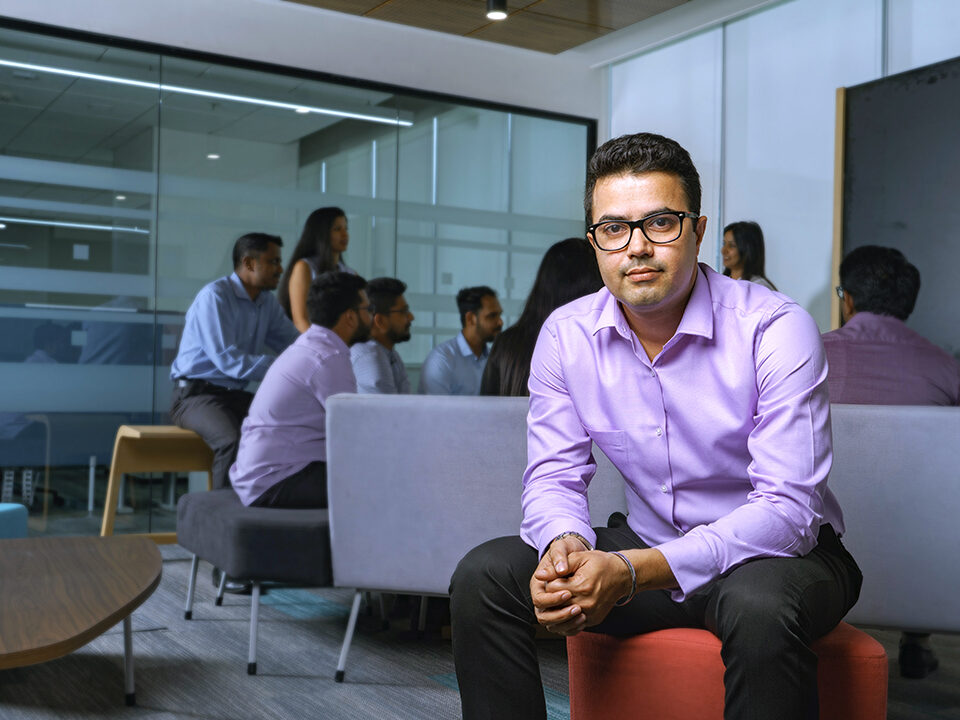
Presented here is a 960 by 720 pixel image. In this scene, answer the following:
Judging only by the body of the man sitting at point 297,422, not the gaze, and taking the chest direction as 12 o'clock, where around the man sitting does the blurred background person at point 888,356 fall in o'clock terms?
The blurred background person is roughly at 2 o'clock from the man sitting.

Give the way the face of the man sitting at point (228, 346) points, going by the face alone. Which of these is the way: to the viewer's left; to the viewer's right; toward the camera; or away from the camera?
to the viewer's right

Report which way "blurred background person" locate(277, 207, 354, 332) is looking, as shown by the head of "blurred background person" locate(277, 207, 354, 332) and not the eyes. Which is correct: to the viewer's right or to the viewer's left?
to the viewer's right

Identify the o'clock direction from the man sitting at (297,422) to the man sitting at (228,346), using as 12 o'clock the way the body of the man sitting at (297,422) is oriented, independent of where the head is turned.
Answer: the man sitting at (228,346) is roughly at 10 o'clock from the man sitting at (297,422).

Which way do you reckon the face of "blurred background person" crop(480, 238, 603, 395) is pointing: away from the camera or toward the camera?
away from the camera

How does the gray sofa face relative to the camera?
away from the camera
